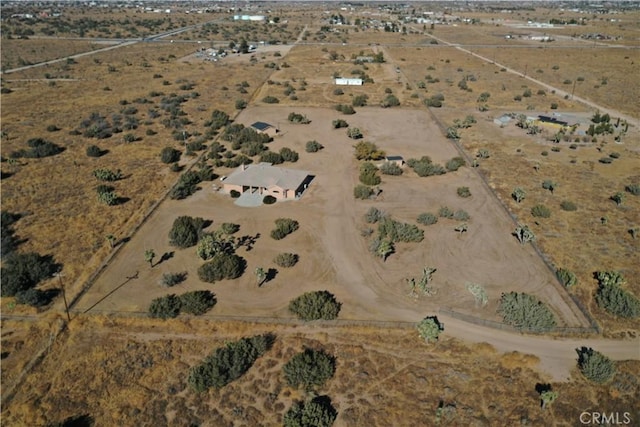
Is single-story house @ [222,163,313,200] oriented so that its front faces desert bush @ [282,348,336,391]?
yes

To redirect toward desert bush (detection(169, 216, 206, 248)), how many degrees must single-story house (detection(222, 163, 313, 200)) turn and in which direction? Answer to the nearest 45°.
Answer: approximately 45° to its right

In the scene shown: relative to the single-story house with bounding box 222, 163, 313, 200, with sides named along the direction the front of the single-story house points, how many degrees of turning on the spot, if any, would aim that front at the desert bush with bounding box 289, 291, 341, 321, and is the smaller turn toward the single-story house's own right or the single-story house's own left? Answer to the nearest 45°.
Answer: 0° — it already faces it

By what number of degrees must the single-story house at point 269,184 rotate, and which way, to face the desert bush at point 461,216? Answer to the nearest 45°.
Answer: approximately 90° to its left

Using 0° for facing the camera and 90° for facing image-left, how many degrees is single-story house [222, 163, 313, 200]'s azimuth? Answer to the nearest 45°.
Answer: approximately 0°

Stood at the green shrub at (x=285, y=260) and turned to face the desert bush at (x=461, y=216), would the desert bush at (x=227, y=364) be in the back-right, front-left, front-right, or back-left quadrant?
back-right

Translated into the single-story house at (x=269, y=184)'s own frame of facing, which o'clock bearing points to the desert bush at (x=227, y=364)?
The desert bush is roughly at 12 o'clock from the single-story house.

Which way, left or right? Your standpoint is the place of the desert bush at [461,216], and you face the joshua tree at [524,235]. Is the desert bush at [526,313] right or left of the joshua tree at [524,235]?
right

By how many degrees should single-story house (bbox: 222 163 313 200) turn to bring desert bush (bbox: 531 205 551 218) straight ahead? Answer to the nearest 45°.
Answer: approximately 90° to its left

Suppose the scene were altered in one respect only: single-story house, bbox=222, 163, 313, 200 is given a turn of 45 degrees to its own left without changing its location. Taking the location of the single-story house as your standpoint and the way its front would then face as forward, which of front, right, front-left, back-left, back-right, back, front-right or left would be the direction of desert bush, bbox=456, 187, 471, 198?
front-left

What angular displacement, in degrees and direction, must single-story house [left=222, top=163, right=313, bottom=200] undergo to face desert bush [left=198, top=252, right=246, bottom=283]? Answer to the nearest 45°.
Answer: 0° — it already faces it

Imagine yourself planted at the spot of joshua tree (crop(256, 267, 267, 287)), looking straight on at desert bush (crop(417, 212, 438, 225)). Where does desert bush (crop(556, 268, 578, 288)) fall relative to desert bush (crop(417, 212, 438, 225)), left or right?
right

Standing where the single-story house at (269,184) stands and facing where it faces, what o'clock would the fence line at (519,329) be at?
The fence line is roughly at 11 o'clock from the single-story house.

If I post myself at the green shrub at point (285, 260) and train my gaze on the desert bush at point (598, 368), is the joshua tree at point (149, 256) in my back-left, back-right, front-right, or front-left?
back-right
